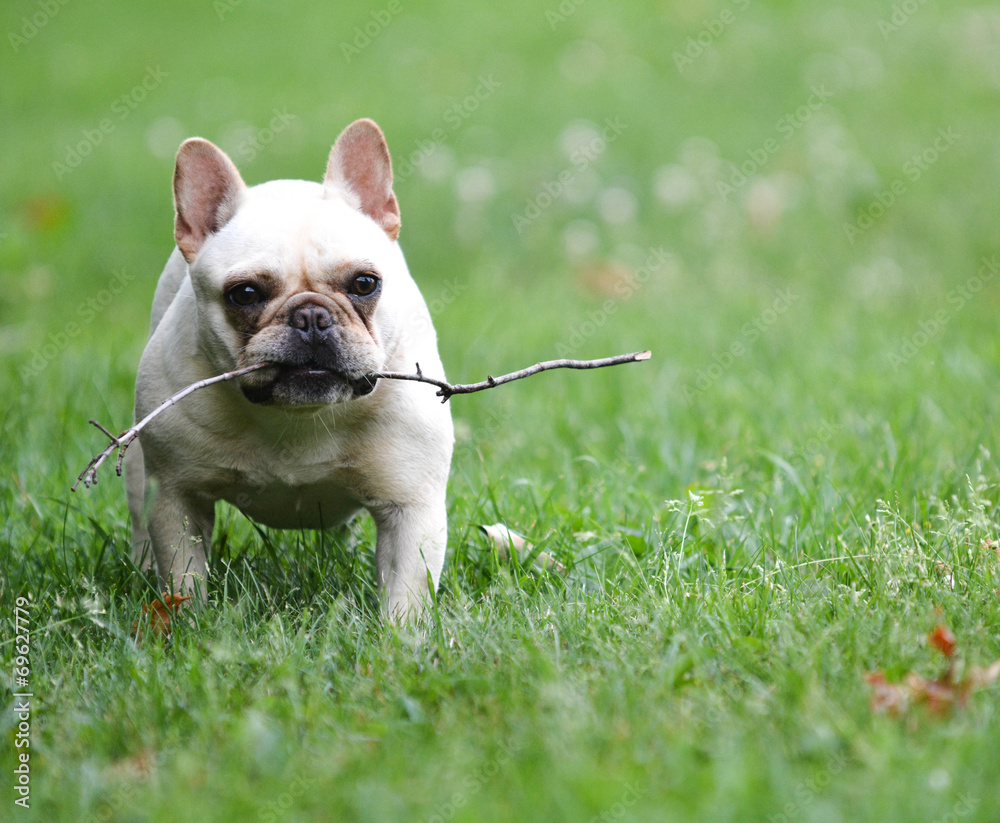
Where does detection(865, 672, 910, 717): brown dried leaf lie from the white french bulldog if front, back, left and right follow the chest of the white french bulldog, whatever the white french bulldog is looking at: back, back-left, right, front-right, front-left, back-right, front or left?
front-left

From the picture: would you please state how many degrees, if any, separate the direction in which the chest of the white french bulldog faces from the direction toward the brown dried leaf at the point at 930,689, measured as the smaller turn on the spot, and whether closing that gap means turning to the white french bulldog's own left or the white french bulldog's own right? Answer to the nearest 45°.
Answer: approximately 45° to the white french bulldog's own left

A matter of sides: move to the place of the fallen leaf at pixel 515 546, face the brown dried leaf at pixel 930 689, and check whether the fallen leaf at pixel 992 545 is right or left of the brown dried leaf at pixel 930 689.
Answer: left

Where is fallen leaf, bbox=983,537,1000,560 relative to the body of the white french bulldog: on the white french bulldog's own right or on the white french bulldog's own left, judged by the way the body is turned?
on the white french bulldog's own left

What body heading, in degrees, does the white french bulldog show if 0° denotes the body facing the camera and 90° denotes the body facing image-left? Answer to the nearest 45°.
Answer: approximately 0°
